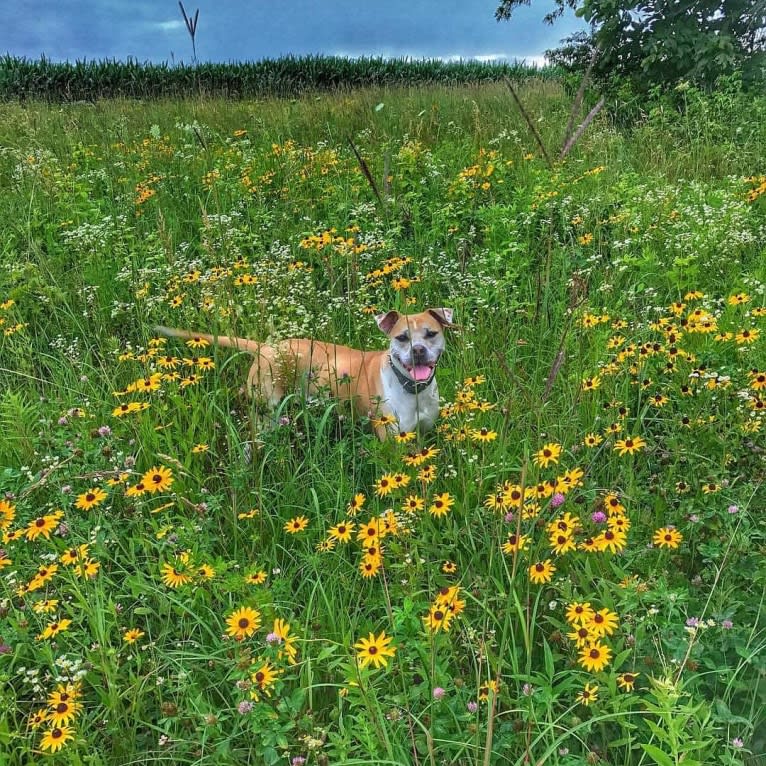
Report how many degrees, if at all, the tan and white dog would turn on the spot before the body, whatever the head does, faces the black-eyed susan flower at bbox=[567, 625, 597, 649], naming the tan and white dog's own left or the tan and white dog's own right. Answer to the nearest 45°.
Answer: approximately 45° to the tan and white dog's own right

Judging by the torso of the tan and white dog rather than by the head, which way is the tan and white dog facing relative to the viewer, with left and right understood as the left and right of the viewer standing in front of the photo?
facing the viewer and to the right of the viewer

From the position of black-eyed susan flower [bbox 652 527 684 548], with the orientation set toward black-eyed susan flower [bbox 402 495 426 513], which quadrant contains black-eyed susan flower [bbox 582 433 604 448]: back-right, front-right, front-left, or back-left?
front-right

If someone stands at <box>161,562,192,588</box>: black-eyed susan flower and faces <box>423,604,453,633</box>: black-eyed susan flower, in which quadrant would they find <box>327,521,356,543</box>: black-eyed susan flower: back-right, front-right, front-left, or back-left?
front-left

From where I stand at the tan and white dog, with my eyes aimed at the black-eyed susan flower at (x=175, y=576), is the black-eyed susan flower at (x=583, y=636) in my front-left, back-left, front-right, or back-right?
front-left

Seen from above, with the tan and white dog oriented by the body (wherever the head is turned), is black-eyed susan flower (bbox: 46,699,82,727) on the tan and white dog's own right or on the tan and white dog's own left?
on the tan and white dog's own right

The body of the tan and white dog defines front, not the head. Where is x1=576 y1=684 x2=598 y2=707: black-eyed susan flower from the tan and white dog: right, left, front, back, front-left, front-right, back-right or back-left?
front-right

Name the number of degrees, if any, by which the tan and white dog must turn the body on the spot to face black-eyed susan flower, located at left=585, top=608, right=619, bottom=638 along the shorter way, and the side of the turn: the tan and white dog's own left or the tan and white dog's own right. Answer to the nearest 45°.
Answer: approximately 45° to the tan and white dog's own right

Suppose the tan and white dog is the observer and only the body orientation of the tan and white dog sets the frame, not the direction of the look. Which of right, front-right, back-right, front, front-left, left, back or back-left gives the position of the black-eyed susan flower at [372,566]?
front-right

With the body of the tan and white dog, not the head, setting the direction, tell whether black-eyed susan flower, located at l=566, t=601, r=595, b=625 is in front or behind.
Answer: in front

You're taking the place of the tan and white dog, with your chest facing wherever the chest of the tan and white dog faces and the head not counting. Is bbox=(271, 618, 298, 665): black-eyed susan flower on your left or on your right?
on your right

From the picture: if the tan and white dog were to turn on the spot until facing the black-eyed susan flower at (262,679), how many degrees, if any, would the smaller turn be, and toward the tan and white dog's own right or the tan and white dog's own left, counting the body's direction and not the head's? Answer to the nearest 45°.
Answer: approximately 45° to the tan and white dog's own right

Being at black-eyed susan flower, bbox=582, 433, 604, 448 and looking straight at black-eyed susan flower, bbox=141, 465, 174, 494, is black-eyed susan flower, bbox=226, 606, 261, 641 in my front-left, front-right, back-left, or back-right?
front-left
